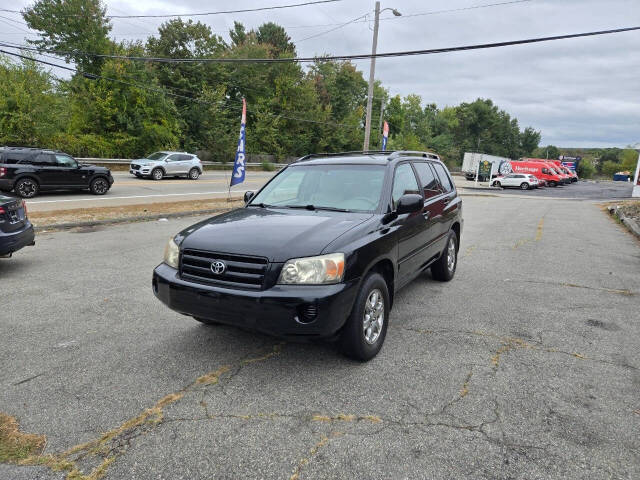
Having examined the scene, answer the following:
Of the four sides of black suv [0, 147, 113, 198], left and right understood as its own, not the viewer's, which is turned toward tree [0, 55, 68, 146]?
left

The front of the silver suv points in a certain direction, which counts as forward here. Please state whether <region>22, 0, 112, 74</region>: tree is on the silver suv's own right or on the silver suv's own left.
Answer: on the silver suv's own right

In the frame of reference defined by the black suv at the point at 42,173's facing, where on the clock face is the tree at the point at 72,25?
The tree is roughly at 9 o'clock from the black suv.

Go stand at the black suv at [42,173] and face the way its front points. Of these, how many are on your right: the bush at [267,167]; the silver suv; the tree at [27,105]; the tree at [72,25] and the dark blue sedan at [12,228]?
1

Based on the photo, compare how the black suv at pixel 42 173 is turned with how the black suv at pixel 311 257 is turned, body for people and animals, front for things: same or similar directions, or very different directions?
very different directions

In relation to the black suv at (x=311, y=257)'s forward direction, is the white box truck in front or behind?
behind

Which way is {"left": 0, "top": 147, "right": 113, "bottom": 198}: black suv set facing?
to the viewer's right
